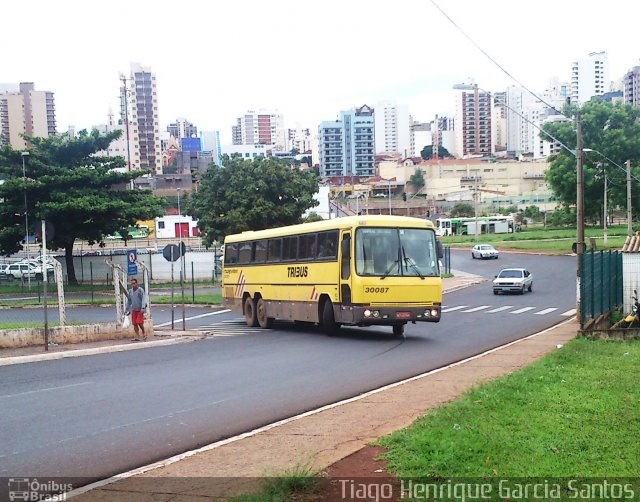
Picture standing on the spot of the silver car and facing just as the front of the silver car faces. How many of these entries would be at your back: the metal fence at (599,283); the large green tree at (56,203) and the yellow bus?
0

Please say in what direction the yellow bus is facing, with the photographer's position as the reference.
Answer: facing the viewer and to the right of the viewer

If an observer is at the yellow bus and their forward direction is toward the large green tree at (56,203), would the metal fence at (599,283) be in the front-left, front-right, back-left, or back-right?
back-right

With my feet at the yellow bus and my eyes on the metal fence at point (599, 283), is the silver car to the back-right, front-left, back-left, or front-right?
front-left

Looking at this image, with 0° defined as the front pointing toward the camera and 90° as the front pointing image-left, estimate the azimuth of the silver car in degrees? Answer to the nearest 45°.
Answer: approximately 45°

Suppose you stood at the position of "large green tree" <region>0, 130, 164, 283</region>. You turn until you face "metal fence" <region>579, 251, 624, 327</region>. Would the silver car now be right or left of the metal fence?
left

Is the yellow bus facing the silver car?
no

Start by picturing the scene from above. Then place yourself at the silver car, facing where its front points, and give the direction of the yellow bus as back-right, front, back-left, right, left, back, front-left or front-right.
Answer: front-left

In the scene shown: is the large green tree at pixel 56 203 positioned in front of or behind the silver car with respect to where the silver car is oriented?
in front

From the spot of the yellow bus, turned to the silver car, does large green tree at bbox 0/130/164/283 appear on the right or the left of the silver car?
left

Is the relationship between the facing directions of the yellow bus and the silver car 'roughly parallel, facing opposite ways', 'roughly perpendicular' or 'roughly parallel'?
roughly perpendicular

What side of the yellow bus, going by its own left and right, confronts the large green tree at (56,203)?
back

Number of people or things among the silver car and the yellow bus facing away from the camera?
0
